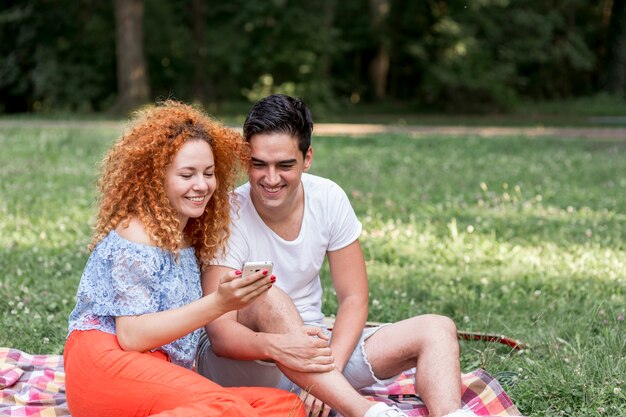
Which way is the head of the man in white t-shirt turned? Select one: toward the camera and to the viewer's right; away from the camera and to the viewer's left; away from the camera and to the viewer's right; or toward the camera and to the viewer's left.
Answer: toward the camera and to the viewer's left

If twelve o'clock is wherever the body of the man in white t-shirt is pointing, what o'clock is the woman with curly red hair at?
The woman with curly red hair is roughly at 2 o'clock from the man in white t-shirt.

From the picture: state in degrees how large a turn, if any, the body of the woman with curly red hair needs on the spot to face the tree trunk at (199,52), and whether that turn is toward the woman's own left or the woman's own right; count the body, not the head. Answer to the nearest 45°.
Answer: approximately 135° to the woman's own left

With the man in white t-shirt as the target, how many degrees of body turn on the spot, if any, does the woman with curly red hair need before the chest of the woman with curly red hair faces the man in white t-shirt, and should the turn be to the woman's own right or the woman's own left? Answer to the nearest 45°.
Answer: approximately 90° to the woman's own left

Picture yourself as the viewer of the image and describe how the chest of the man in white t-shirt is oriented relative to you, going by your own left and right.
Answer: facing the viewer

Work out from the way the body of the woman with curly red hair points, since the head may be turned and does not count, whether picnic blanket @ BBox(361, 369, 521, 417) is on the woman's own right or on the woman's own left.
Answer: on the woman's own left

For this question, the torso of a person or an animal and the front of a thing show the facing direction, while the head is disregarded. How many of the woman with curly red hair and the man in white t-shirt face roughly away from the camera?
0

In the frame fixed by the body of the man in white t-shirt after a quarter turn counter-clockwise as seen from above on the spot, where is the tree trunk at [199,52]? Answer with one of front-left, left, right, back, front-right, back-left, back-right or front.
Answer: left

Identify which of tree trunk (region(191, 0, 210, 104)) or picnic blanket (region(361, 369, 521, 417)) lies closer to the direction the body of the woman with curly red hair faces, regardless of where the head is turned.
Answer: the picnic blanket

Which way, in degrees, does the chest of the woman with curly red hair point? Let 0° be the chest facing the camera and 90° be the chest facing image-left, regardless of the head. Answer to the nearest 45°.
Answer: approximately 315°
